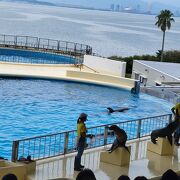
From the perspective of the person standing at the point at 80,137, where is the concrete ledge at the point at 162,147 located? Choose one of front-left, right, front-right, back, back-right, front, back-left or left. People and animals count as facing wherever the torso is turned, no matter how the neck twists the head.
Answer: front-left

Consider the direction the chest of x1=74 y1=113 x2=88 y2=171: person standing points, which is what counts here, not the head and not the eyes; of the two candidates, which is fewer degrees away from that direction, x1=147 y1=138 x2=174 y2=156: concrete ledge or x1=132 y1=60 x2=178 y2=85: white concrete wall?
the concrete ledge

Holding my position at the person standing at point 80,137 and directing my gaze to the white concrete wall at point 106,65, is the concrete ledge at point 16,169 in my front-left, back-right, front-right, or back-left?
back-left

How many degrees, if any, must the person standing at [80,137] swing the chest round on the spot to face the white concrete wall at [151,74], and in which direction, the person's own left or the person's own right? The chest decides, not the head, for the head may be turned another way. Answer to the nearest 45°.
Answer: approximately 90° to the person's own left

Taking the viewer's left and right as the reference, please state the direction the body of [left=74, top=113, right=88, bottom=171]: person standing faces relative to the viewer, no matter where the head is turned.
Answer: facing to the right of the viewer

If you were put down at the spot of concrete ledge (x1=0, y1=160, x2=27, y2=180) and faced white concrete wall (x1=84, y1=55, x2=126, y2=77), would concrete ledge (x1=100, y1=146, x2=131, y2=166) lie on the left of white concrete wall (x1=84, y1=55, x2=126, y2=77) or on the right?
right

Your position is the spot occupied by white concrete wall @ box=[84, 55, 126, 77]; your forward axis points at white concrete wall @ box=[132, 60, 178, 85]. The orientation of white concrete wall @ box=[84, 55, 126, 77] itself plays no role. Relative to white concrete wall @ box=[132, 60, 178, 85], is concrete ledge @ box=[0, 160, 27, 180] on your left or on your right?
right

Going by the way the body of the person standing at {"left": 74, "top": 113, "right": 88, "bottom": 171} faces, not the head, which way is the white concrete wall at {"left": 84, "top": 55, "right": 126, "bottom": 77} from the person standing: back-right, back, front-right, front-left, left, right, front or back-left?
left

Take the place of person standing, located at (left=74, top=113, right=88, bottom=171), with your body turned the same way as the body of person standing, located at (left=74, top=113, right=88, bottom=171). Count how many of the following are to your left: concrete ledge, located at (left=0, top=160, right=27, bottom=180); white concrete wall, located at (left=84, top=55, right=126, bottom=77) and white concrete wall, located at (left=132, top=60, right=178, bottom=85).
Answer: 2

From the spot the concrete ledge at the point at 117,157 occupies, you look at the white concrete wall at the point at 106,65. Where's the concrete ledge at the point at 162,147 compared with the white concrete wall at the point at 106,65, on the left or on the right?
right

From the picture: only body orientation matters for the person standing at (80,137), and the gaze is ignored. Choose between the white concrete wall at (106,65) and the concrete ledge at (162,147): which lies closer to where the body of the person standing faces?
the concrete ledge

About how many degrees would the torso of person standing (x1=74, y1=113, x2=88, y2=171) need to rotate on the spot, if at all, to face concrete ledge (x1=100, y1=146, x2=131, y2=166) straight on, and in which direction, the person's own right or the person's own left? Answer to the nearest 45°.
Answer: approximately 45° to the person's own left

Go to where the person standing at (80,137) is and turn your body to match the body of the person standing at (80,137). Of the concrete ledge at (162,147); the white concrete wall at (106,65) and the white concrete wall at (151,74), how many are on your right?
0

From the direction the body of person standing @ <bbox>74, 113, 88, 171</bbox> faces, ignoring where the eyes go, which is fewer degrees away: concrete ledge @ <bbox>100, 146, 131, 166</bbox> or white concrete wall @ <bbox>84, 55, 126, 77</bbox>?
the concrete ledge

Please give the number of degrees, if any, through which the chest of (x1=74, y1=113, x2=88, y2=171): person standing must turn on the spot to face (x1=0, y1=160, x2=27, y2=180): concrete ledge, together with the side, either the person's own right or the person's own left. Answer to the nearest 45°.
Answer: approximately 135° to the person's own right
